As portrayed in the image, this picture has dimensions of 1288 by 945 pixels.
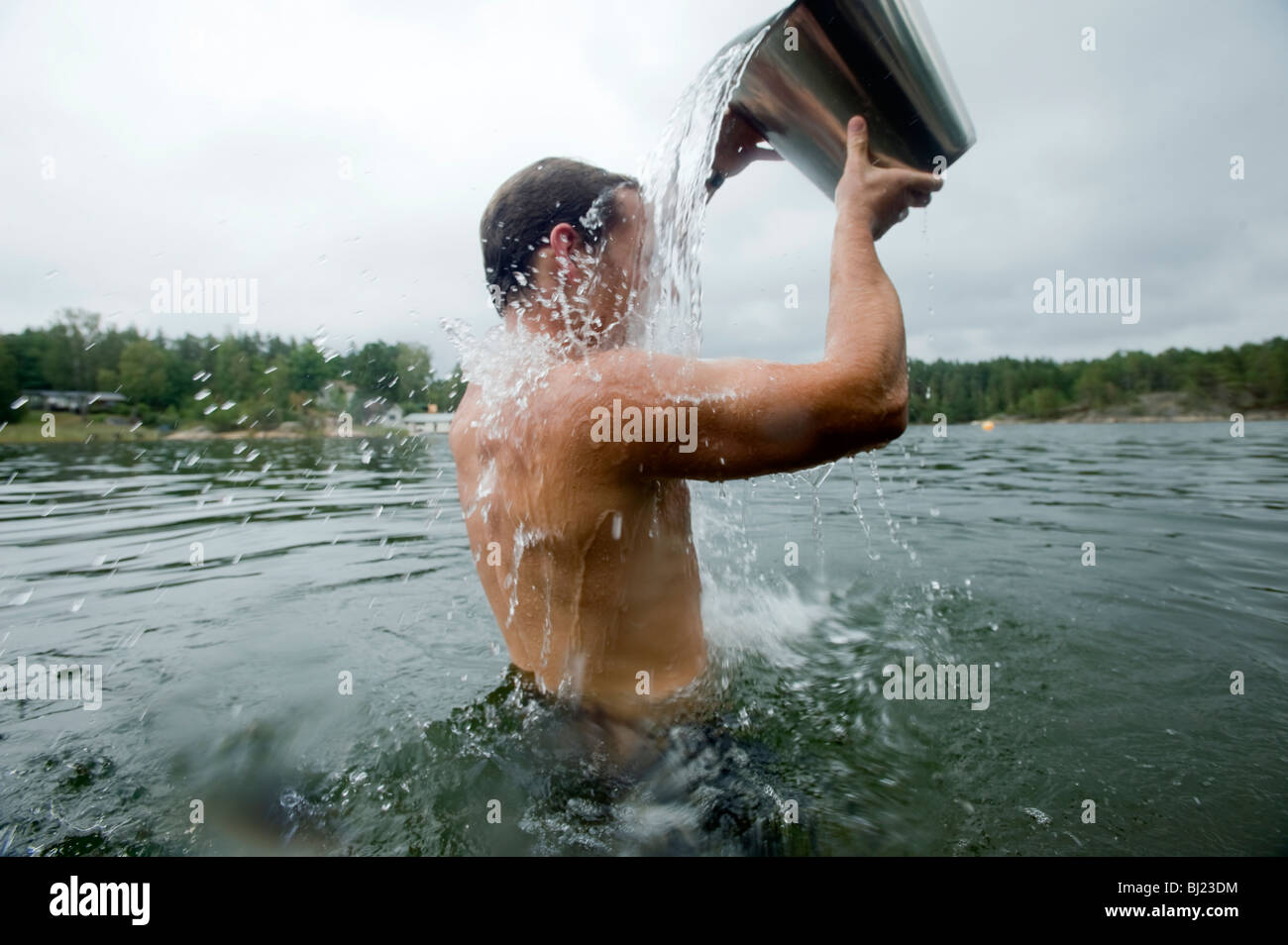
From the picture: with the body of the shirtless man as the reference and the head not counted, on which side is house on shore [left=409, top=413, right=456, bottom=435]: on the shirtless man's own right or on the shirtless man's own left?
on the shirtless man's own left

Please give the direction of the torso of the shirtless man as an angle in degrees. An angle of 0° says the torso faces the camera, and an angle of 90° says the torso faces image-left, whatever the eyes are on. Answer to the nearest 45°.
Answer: approximately 225°
